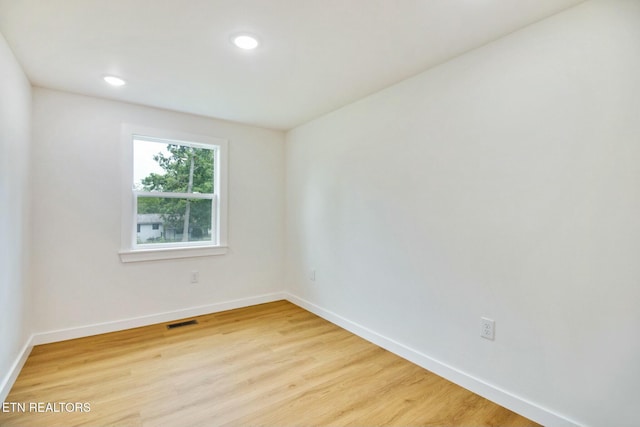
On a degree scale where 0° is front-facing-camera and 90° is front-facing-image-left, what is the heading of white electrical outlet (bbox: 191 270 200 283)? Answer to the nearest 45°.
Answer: approximately 0°
